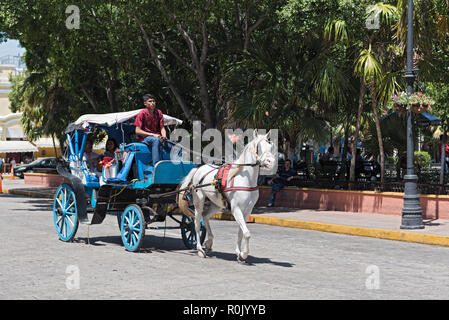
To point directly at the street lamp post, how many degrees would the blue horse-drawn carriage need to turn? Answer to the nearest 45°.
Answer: approximately 45° to its left

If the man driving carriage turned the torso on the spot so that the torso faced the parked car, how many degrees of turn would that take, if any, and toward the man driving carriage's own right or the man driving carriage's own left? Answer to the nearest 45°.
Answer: approximately 135° to the man driving carriage's own left

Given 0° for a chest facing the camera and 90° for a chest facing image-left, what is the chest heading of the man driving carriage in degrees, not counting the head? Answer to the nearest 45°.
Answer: approximately 315°

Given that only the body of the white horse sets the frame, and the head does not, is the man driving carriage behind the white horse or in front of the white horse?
behind

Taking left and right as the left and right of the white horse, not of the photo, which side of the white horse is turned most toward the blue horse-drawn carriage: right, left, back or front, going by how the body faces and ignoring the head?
back

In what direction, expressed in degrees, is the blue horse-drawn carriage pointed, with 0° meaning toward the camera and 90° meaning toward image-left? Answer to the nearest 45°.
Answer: approximately 315°

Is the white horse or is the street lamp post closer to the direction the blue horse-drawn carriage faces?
the white horse

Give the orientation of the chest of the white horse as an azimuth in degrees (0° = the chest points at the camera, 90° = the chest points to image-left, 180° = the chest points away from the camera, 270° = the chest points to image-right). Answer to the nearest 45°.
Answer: approximately 315°

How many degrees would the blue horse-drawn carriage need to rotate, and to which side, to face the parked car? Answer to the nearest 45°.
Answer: approximately 135° to its left
